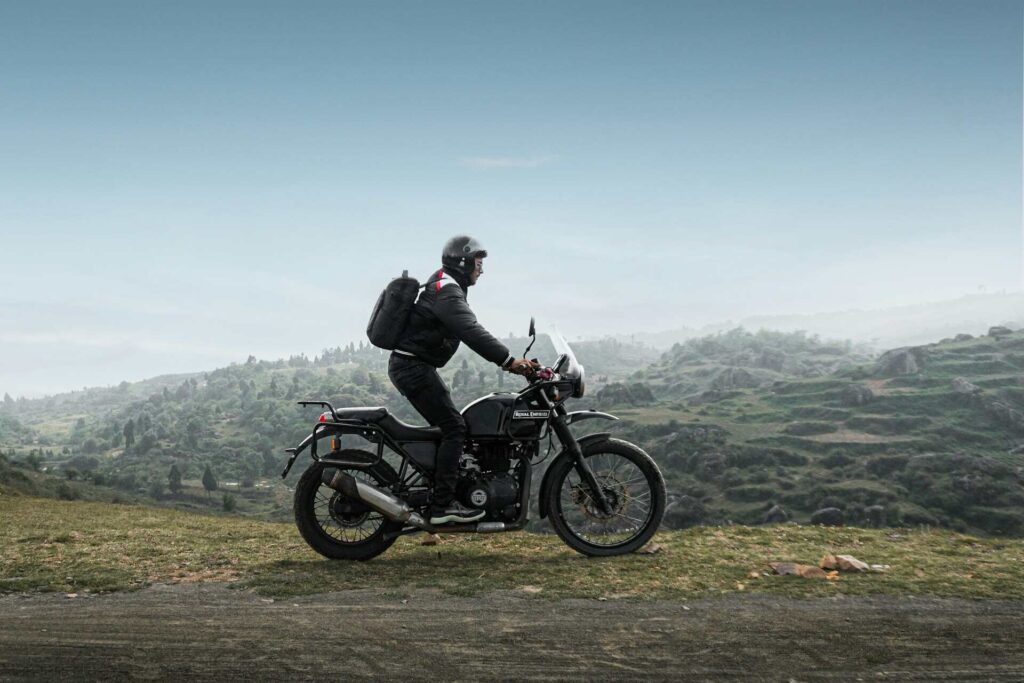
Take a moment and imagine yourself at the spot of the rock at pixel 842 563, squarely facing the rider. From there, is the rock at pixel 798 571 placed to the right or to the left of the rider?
left

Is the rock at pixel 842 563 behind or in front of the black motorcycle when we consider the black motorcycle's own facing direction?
in front

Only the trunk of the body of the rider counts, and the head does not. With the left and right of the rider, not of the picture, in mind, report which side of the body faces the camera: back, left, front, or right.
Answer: right

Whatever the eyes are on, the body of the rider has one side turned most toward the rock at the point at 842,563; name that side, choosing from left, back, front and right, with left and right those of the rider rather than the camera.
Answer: front

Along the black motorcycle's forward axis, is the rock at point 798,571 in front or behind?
in front

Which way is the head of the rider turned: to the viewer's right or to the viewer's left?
to the viewer's right

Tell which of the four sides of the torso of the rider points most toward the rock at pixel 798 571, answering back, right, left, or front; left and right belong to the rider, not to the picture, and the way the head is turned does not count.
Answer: front

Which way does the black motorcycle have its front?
to the viewer's right
